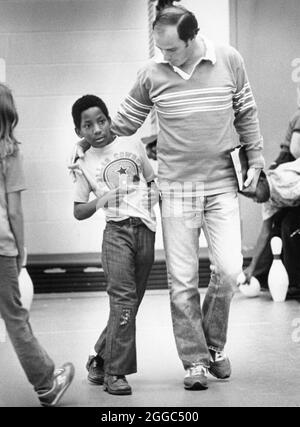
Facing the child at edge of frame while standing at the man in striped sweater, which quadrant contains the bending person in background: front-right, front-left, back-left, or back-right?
back-right

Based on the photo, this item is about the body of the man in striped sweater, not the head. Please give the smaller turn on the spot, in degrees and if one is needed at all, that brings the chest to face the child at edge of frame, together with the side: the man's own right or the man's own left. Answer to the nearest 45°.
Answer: approximately 45° to the man's own right

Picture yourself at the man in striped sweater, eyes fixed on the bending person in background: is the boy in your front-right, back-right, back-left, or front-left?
back-left

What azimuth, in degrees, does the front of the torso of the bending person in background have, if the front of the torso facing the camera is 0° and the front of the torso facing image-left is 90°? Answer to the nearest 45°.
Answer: approximately 45°

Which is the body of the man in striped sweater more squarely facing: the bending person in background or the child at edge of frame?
the child at edge of frame

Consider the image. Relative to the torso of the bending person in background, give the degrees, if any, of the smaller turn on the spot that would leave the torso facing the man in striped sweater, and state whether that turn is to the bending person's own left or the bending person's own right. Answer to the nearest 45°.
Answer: approximately 45° to the bending person's own left

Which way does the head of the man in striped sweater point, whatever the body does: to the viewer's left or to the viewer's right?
to the viewer's left

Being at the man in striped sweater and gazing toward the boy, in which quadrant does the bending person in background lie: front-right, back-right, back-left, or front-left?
back-right
